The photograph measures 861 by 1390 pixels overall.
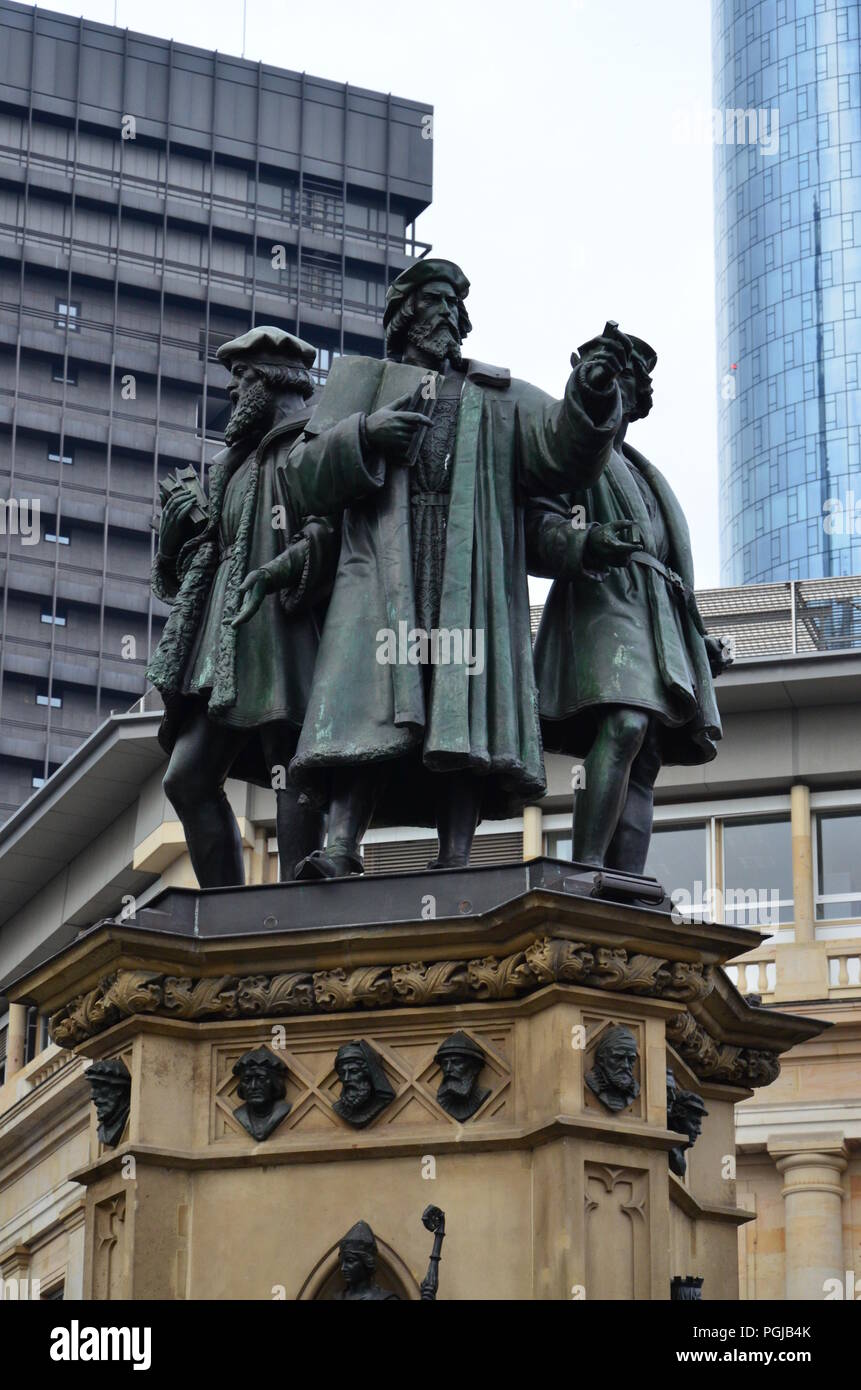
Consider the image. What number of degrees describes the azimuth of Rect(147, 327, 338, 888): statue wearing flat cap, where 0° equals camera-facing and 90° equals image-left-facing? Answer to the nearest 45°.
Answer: approximately 45°

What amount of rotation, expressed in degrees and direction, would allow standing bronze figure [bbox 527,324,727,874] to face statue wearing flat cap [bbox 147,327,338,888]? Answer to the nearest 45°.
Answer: approximately 135° to its right

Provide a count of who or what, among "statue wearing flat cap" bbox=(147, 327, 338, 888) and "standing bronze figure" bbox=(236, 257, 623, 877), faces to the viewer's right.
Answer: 0

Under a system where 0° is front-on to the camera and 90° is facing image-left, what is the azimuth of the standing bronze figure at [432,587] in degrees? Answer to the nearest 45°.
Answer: approximately 0°

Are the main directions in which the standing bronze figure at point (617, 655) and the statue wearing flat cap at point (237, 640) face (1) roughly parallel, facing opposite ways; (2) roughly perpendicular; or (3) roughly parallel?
roughly perpendicular

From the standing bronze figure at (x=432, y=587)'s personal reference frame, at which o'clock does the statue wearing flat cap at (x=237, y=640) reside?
The statue wearing flat cap is roughly at 4 o'clock from the standing bronze figure.

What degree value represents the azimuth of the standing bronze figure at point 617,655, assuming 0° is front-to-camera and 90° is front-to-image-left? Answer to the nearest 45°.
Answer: approximately 315°

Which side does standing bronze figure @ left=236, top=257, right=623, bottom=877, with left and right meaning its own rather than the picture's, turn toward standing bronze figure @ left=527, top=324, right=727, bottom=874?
left

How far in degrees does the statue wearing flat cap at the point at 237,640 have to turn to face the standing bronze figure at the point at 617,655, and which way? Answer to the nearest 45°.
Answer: approximately 135° to its left
